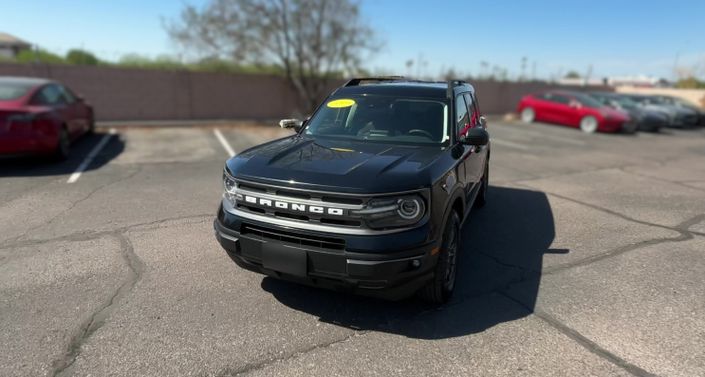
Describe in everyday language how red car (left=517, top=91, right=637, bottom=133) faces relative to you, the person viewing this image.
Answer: facing the viewer and to the right of the viewer

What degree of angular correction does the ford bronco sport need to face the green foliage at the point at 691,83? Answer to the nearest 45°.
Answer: approximately 180°

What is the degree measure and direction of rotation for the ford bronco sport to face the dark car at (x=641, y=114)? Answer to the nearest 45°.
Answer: approximately 180°

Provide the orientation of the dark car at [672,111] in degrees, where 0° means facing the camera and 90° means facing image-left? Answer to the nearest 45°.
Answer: approximately 315°

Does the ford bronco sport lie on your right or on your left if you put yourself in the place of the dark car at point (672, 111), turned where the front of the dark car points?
on your right

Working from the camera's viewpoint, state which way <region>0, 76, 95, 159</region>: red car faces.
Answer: facing away from the viewer and to the right of the viewer

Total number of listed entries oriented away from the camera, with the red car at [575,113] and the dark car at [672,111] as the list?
0
